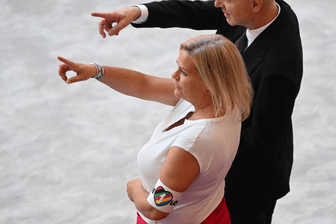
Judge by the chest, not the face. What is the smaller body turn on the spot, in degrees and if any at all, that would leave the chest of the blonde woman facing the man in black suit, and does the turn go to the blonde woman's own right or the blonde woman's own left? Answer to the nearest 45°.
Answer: approximately 135° to the blonde woman's own right

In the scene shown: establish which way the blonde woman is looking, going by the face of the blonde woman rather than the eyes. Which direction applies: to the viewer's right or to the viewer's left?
to the viewer's left

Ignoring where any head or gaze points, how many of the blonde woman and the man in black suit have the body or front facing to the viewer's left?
2

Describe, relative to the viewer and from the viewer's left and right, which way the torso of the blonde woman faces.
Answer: facing to the left of the viewer

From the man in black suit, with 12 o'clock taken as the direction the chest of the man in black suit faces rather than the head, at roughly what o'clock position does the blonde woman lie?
The blonde woman is roughly at 10 o'clock from the man in black suit.

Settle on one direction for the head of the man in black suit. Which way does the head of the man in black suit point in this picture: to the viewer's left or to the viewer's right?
to the viewer's left

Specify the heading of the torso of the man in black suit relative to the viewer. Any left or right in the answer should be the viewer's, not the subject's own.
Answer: facing to the left of the viewer
